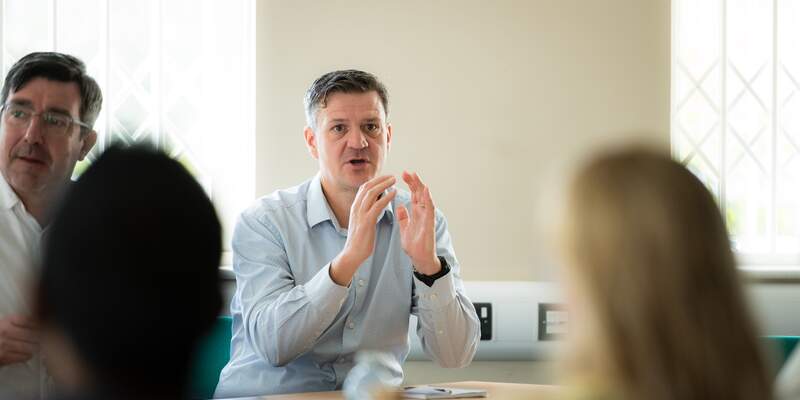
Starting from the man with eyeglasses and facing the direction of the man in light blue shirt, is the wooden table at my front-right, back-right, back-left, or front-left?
front-right

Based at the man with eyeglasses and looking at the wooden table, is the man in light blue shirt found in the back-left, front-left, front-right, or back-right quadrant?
front-left

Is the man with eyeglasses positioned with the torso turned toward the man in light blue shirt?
no

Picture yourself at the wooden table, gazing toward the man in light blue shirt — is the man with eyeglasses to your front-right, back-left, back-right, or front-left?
front-left

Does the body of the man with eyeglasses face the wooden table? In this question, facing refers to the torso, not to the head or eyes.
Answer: no

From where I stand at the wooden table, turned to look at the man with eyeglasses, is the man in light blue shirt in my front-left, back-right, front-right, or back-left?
front-right
